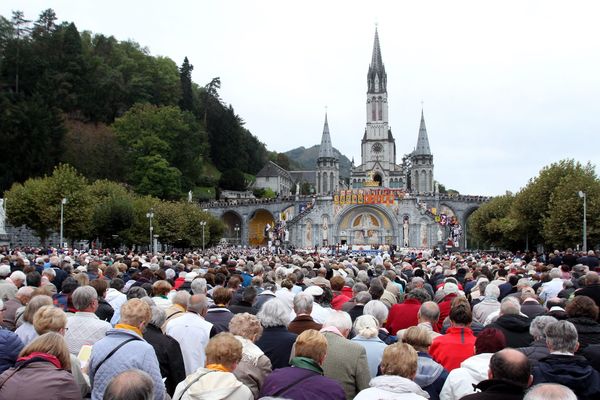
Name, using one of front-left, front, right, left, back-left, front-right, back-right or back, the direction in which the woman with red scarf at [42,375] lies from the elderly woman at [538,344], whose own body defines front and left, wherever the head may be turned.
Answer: back-left

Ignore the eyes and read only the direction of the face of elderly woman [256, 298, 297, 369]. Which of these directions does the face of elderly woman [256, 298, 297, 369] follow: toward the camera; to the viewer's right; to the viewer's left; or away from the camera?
away from the camera

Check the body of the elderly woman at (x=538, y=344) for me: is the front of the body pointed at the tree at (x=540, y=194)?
yes

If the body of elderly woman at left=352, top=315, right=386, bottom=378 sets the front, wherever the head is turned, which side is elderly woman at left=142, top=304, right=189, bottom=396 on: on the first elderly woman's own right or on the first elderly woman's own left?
on the first elderly woman's own left

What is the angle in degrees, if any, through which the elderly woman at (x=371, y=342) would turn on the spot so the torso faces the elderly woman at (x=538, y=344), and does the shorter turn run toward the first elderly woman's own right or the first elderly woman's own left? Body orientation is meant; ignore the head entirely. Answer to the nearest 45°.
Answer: approximately 90° to the first elderly woman's own right

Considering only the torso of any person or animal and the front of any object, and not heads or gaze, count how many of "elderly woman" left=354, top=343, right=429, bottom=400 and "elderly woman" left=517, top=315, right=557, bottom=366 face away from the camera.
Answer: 2

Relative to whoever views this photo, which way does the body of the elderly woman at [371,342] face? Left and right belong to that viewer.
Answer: facing away from the viewer

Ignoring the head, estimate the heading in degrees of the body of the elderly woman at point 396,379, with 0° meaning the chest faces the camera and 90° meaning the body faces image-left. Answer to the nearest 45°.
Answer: approximately 180°

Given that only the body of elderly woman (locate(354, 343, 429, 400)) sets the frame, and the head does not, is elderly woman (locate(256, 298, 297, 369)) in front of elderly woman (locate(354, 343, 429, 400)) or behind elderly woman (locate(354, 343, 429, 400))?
in front

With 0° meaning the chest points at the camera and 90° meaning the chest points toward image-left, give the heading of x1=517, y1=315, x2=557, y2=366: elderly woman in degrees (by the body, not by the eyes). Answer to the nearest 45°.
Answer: approximately 180°

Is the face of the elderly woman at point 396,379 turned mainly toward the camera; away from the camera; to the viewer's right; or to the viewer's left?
away from the camera

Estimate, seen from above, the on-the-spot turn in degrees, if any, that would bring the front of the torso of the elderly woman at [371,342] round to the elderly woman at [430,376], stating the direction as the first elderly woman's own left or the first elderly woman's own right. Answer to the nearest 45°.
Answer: approximately 135° to the first elderly woman's own right

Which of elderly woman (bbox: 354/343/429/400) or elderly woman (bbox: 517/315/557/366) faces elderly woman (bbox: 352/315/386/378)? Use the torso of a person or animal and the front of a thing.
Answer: elderly woman (bbox: 354/343/429/400)

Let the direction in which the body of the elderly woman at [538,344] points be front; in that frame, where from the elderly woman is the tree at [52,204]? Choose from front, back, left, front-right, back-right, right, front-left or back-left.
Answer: front-left
